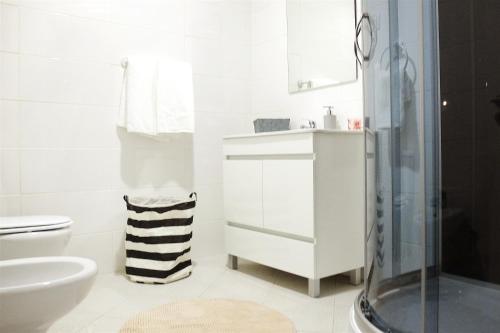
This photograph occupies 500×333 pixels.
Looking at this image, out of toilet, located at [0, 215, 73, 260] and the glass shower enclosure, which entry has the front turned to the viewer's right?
the toilet

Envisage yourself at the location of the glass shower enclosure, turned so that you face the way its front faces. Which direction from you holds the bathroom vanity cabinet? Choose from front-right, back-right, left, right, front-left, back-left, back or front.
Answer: right

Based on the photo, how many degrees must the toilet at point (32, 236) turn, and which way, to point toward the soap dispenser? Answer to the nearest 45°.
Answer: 0° — it already faces it

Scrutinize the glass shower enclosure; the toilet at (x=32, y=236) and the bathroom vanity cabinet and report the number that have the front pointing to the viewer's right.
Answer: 1

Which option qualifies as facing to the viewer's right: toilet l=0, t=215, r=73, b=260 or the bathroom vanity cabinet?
the toilet

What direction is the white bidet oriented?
to the viewer's right

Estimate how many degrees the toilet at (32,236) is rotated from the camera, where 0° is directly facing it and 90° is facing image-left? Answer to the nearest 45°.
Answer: approximately 270°

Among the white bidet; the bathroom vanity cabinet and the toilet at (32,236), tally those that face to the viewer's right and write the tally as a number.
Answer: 2

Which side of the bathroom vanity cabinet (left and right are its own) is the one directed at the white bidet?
front

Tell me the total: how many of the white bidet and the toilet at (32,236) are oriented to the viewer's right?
2

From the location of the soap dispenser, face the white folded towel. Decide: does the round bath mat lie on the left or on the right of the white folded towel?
left
